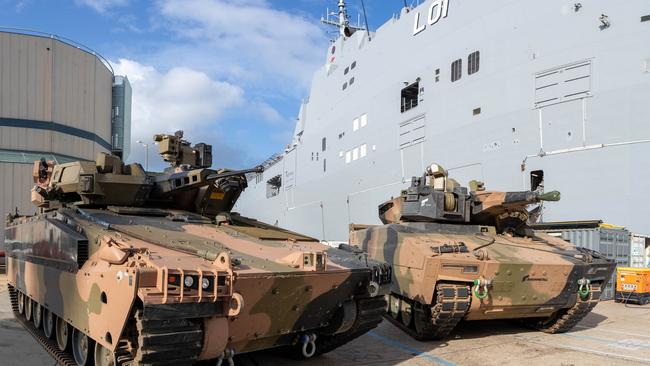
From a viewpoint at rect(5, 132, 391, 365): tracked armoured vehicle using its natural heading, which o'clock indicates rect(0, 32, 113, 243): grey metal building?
The grey metal building is roughly at 7 o'clock from the tracked armoured vehicle.

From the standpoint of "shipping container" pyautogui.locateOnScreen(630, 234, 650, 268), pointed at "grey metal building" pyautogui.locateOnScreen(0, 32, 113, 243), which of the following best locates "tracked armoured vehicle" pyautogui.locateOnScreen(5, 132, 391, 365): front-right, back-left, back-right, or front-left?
front-left

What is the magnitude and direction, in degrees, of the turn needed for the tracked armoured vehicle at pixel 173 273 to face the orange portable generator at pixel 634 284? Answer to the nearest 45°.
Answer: approximately 90° to its left

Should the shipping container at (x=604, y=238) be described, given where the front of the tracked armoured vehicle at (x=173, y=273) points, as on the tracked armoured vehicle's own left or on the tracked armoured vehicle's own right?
on the tracked armoured vehicle's own left

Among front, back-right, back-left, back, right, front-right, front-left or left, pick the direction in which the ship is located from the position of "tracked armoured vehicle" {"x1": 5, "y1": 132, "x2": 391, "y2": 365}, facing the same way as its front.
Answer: left

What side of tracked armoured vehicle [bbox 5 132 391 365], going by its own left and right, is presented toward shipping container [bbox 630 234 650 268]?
left

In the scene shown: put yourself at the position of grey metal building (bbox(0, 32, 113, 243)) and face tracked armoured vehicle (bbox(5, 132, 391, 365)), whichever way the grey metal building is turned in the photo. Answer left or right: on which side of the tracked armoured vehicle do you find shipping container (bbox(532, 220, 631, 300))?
left

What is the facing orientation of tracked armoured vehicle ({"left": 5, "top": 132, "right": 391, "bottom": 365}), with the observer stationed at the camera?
facing the viewer and to the right of the viewer

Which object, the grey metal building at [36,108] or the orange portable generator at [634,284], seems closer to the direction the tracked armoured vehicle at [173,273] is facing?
the orange portable generator
